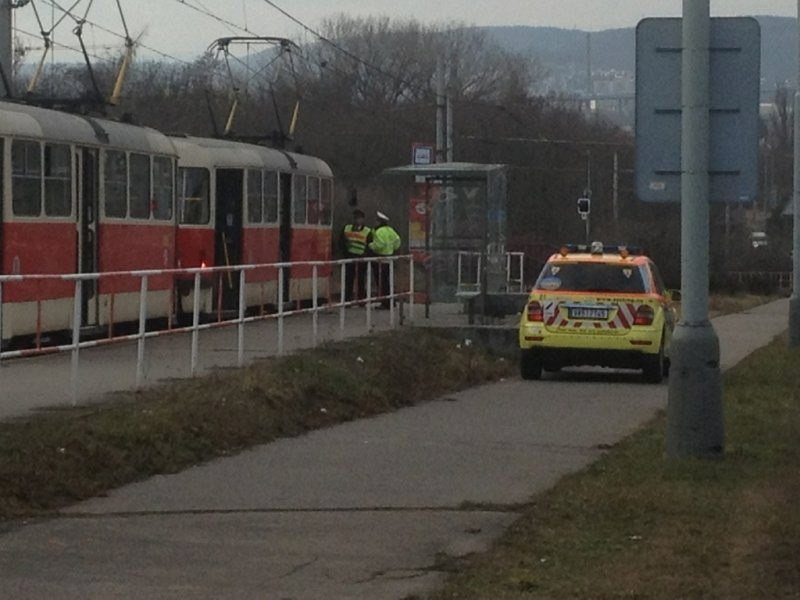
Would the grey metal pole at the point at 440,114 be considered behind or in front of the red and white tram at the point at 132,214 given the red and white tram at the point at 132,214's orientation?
in front

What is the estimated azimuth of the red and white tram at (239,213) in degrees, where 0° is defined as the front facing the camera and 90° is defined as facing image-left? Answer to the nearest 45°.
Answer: approximately 225°

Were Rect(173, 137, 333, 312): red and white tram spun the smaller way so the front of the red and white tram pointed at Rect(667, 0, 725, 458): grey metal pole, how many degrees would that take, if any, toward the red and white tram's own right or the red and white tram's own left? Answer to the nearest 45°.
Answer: approximately 135° to the red and white tram's own right

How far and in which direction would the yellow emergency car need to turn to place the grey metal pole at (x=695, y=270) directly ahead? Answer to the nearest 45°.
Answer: approximately 180°

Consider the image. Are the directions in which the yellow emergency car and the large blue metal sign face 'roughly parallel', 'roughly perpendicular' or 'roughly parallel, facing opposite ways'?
roughly parallel

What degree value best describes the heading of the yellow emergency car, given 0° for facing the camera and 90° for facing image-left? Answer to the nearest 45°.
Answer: approximately 180°

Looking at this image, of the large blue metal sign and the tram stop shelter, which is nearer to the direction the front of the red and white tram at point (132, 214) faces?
the tram stop shelter

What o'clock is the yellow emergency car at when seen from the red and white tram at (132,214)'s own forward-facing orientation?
The yellow emergency car is roughly at 2 o'clock from the red and white tram.

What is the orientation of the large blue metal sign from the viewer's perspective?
away from the camera

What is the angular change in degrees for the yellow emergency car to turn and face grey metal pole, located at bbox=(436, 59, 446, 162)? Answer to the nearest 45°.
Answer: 0° — it already faces it

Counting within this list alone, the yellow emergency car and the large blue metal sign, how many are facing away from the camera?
2

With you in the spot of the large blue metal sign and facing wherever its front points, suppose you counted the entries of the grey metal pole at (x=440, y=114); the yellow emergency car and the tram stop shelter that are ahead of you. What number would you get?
3

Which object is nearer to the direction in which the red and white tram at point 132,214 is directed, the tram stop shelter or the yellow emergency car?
the tram stop shelter

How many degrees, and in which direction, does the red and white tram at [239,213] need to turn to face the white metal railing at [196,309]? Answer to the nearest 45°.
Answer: approximately 135° to its right

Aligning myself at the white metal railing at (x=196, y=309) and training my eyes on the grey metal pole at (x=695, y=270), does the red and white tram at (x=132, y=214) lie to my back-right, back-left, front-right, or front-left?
back-left

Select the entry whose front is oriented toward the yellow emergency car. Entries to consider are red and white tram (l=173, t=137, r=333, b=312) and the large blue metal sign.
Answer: the large blue metal sign

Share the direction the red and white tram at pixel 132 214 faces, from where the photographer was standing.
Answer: facing away from the viewer and to the right of the viewer

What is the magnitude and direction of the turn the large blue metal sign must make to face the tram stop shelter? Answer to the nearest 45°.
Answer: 0° — it already faces it

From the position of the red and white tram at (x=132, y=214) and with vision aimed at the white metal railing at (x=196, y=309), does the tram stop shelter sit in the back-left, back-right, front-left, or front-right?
back-left
